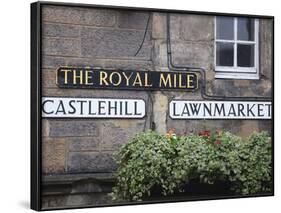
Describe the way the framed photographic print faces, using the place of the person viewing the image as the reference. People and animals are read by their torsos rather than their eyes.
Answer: facing the viewer and to the right of the viewer
